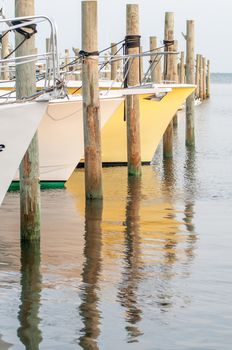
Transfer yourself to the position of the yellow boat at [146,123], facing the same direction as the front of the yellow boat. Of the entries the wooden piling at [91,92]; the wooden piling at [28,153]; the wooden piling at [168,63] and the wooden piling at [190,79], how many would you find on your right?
2
